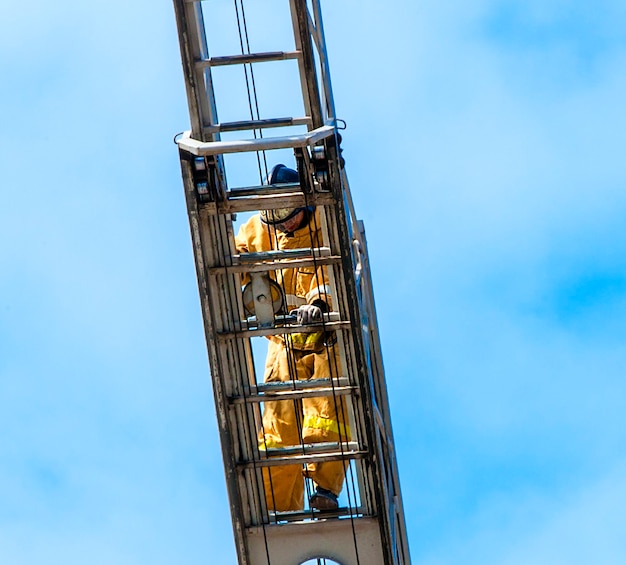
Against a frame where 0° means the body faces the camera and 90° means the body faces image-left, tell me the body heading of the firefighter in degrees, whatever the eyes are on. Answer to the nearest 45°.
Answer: approximately 0°
